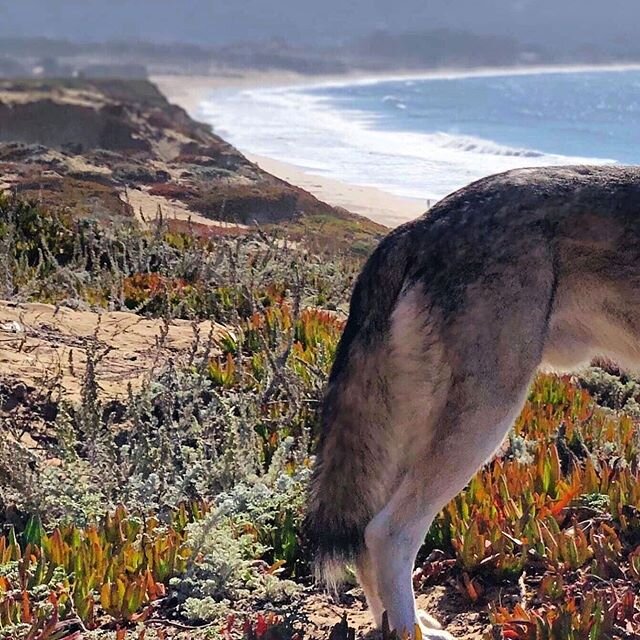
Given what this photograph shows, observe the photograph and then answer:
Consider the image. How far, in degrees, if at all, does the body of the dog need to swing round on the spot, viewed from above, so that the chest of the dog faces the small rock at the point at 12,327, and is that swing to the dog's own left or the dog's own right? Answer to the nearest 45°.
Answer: approximately 135° to the dog's own left

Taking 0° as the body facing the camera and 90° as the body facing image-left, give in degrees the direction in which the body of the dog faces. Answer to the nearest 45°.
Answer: approximately 270°

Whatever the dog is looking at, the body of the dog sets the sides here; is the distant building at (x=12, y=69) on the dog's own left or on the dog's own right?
on the dog's own left
